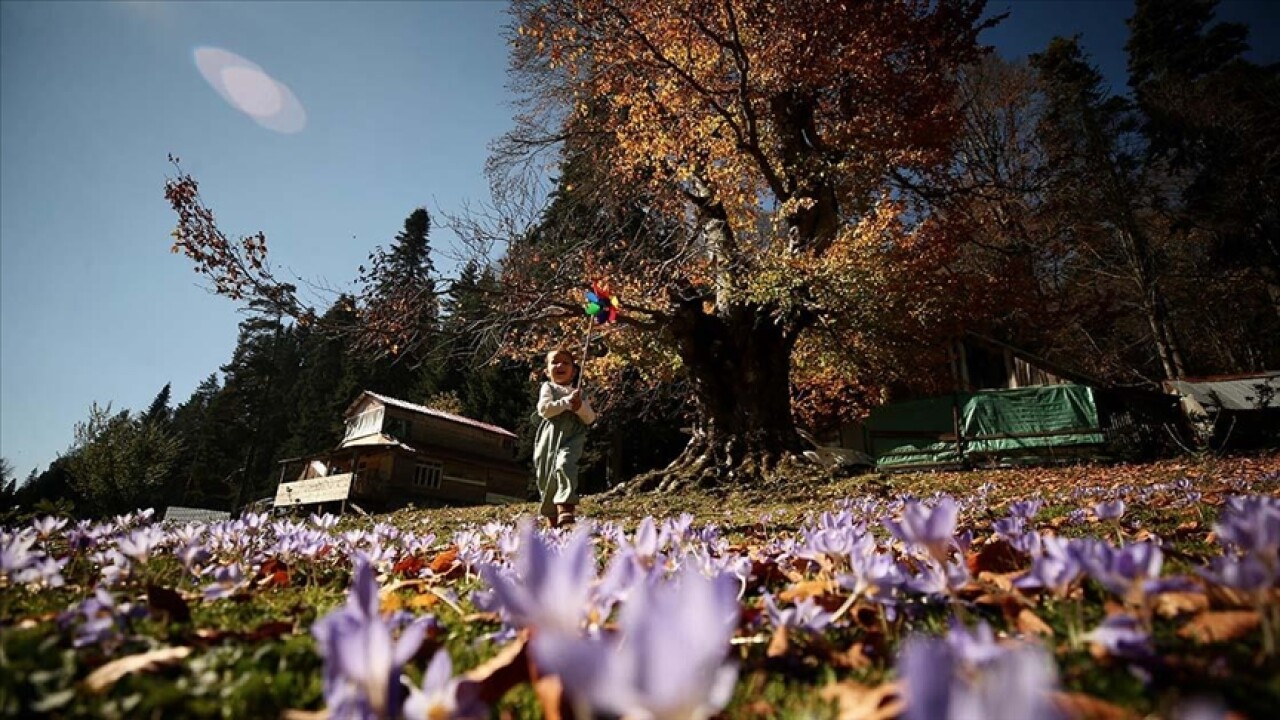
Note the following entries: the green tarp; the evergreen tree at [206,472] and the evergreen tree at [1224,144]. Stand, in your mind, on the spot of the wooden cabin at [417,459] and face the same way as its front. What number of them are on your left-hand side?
2

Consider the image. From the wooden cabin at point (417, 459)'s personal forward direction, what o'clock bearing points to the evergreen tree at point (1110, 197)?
The evergreen tree is roughly at 9 o'clock from the wooden cabin.

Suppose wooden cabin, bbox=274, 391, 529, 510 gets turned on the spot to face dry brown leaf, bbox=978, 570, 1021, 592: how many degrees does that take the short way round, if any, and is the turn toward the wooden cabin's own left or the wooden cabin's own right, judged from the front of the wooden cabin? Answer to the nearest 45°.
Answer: approximately 45° to the wooden cabin's own left

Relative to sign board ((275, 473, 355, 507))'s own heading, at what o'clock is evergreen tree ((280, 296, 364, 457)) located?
The evergreen tree is roughly at 6 o'clock from the sign board.

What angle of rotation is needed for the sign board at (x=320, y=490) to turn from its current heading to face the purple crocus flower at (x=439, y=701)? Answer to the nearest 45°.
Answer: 0° — it already faces it

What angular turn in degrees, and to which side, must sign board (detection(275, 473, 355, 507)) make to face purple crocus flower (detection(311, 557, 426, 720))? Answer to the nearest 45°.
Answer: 0° — it already faces it

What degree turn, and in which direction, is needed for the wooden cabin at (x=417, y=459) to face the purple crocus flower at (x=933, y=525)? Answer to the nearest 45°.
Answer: approximately 45° to its left

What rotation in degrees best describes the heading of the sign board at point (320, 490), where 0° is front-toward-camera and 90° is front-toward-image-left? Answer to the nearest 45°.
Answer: approximately 0°

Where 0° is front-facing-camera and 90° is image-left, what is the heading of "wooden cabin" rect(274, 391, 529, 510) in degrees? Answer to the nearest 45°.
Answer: approximately 45°

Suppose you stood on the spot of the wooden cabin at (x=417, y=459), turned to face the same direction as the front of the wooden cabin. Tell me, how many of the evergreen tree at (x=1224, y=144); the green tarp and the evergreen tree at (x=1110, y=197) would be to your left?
3
